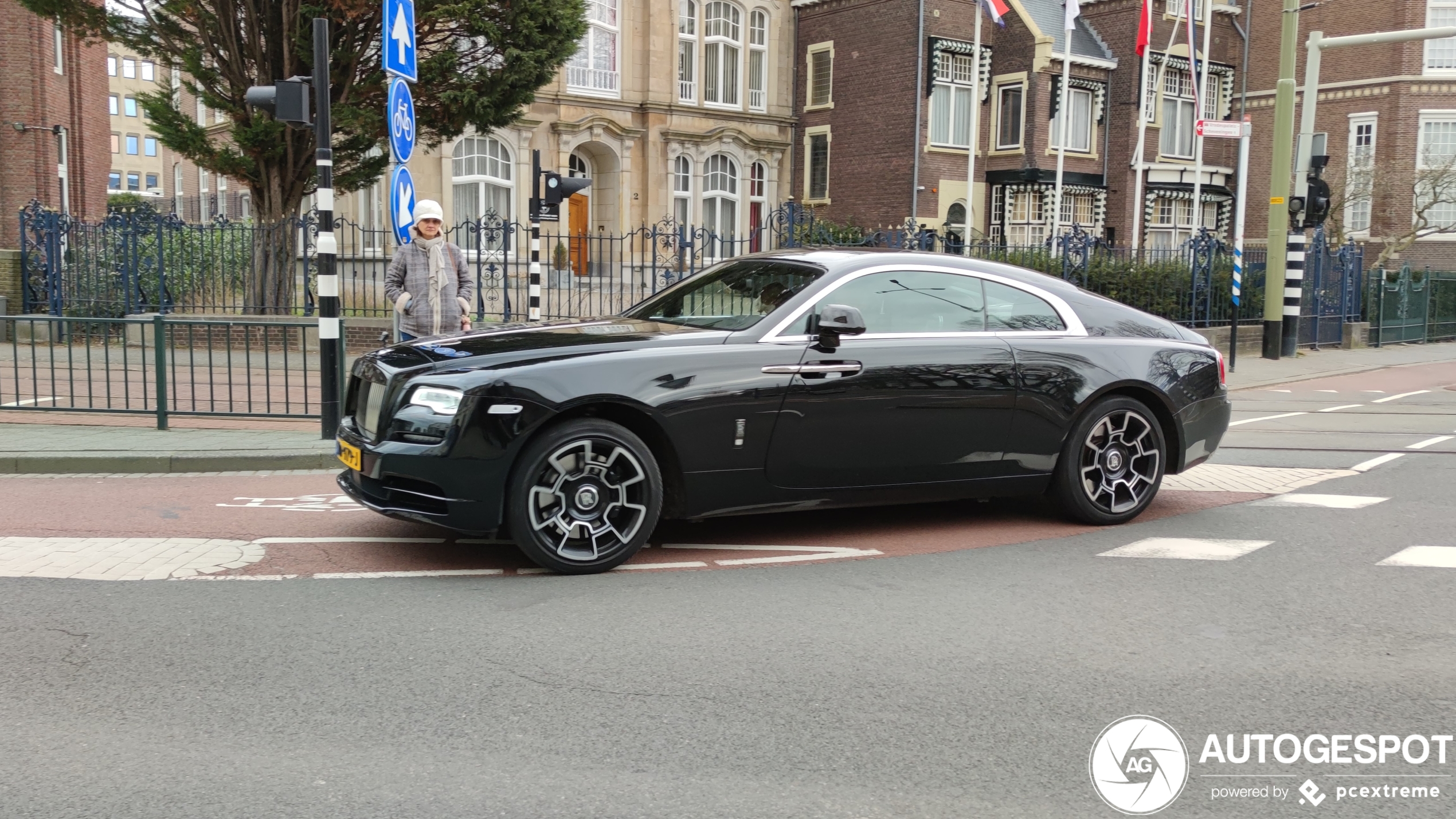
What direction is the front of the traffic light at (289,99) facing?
to the viewer's left

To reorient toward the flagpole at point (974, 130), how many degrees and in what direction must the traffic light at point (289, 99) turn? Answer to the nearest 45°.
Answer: approximately 135° to its right

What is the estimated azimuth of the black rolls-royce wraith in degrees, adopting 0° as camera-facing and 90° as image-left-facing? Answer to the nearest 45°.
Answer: approximately 45°

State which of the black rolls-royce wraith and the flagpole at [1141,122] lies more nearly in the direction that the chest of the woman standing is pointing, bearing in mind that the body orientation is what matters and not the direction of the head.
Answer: the black rolls-royce wraith

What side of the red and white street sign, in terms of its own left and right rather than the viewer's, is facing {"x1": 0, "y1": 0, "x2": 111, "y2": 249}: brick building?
right

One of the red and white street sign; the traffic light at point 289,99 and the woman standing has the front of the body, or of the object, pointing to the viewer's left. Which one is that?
the traffic light

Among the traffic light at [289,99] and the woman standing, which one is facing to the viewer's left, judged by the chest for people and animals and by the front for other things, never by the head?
the traffic light

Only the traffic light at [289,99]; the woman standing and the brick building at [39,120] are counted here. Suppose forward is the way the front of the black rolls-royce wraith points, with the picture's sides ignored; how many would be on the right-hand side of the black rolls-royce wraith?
3

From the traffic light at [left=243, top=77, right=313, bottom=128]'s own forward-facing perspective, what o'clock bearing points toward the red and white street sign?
The red and white street sign is roughly at 5 o'clock from the traffic light.

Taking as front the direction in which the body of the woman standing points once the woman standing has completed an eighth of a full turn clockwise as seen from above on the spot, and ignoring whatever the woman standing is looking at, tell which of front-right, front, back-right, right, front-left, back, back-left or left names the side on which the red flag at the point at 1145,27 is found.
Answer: back

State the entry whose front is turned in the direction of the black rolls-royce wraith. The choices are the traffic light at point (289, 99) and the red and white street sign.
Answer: the red and white street sign

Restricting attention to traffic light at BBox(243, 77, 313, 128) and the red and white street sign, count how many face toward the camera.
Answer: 1

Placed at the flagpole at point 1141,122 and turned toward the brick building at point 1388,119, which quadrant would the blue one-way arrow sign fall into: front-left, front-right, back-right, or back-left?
back-right

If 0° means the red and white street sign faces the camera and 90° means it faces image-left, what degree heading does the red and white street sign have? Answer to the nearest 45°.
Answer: approximately 0°
